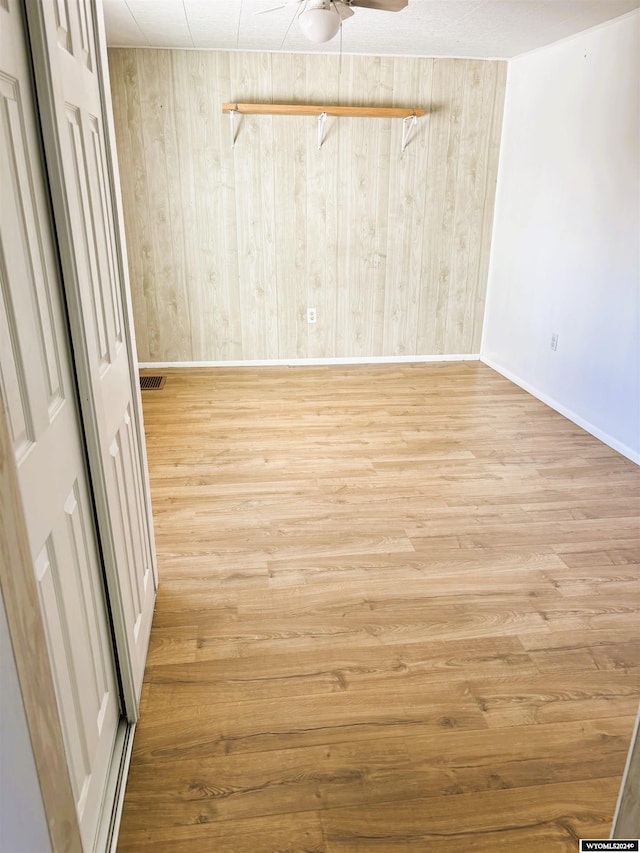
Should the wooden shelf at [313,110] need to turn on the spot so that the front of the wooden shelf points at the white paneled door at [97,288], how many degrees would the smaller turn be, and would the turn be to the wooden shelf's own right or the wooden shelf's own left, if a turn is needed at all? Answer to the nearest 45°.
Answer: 0° — it already faces it

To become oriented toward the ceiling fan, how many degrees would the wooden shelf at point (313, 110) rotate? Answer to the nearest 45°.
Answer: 0° — it already faces it

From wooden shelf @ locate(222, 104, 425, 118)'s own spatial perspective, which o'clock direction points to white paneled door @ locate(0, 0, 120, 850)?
The white paneled door is roughly at 12 o'clock from the wooden shelf.

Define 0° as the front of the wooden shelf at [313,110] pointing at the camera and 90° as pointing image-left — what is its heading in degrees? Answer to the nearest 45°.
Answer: approximately 0°
